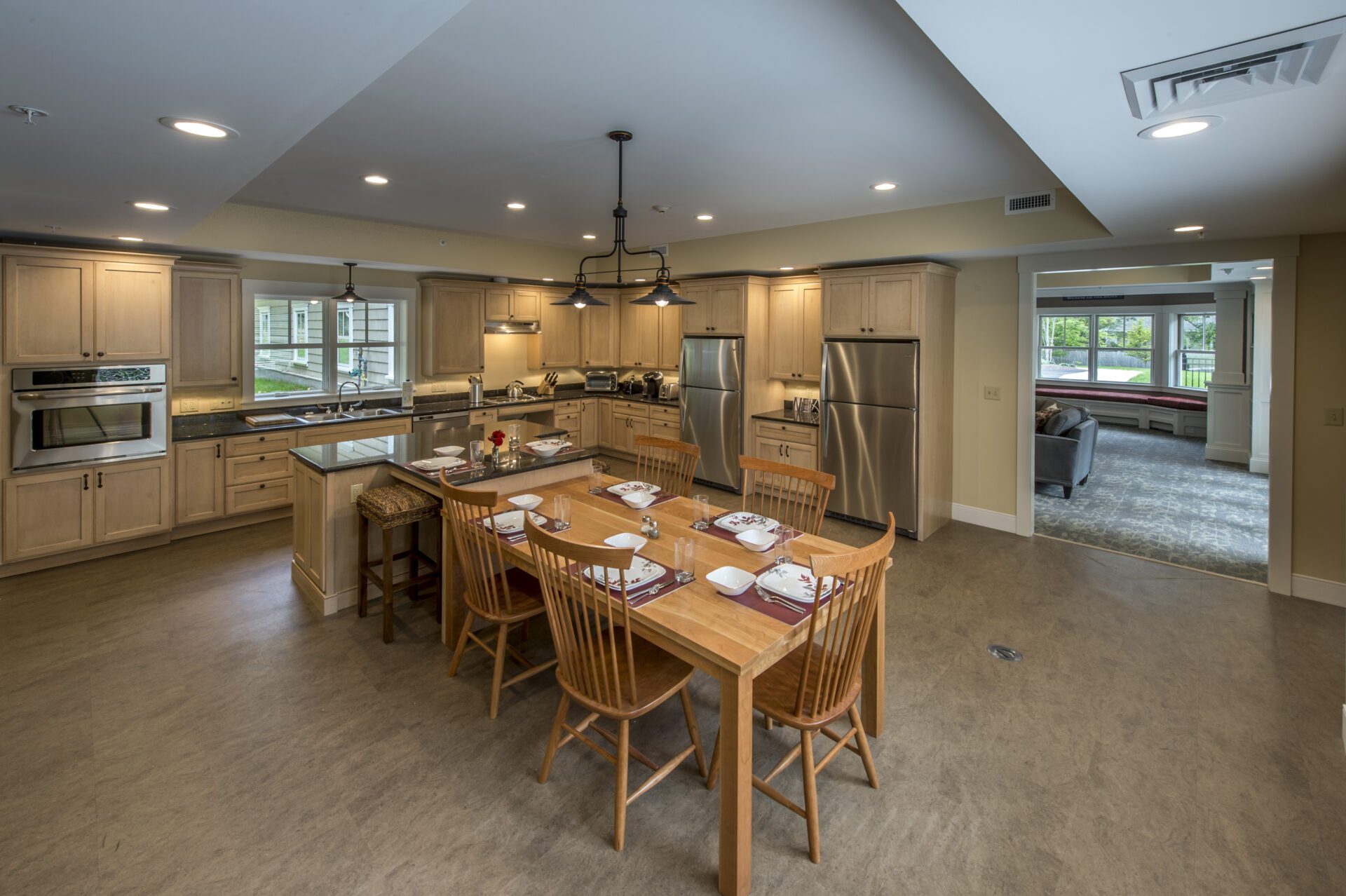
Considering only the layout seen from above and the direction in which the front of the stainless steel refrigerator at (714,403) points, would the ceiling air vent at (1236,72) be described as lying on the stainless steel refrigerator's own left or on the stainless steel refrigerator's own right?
on the stainless steel refrigerator's own left

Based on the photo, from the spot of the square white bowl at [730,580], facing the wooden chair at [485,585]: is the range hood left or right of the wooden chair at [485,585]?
right

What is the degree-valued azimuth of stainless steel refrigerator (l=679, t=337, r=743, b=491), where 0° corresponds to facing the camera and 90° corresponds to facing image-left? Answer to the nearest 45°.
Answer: approximately 45°

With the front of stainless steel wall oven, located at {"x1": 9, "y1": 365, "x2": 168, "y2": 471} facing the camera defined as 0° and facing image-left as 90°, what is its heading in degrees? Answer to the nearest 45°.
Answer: approximately 0°

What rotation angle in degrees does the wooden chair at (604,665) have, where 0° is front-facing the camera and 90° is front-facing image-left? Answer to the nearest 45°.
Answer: approximately 225°

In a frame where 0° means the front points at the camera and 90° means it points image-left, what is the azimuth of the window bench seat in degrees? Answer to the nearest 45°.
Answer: approximately 45°

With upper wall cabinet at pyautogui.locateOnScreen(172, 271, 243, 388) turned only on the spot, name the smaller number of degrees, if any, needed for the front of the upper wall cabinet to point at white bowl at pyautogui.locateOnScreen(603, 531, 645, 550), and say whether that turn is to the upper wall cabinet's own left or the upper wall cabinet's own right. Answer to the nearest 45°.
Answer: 0° — it already faces it
